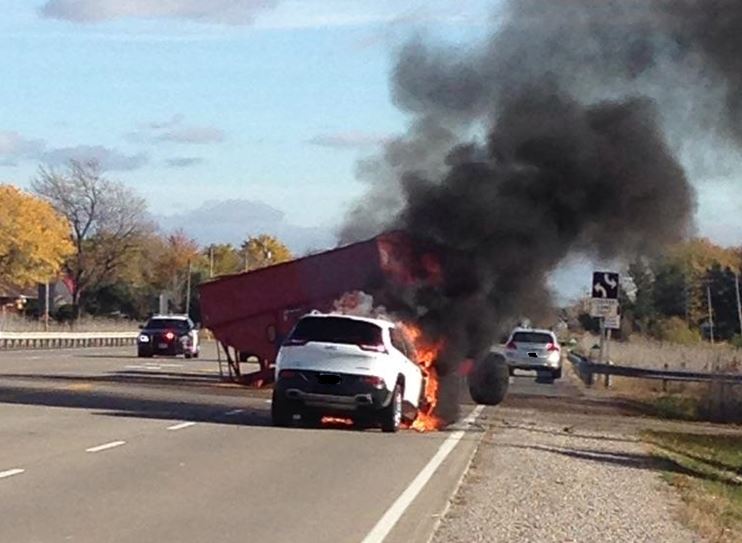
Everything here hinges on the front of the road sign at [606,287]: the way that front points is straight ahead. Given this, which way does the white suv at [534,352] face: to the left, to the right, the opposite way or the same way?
the opposite way

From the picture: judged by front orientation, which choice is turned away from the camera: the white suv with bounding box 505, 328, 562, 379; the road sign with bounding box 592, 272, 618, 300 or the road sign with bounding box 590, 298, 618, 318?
the white suv

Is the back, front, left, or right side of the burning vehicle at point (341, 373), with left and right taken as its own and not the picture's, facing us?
back

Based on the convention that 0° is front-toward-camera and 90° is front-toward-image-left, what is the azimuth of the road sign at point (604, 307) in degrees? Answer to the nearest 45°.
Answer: approximately 0°

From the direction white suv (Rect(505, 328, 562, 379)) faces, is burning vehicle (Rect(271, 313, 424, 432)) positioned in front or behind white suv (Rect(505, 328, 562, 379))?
behind

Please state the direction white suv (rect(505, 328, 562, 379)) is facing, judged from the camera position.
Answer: facing away from the viewer

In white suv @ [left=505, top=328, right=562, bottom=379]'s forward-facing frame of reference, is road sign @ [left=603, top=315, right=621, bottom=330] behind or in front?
behind

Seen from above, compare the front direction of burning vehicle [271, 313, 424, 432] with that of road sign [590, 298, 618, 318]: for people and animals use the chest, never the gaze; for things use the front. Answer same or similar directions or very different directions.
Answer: very different directions

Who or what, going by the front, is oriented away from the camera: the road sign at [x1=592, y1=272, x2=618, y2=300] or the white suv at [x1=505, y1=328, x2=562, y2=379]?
the white suv

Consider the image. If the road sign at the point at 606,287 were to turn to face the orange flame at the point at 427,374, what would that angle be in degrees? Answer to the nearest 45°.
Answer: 0° — it already faces it
